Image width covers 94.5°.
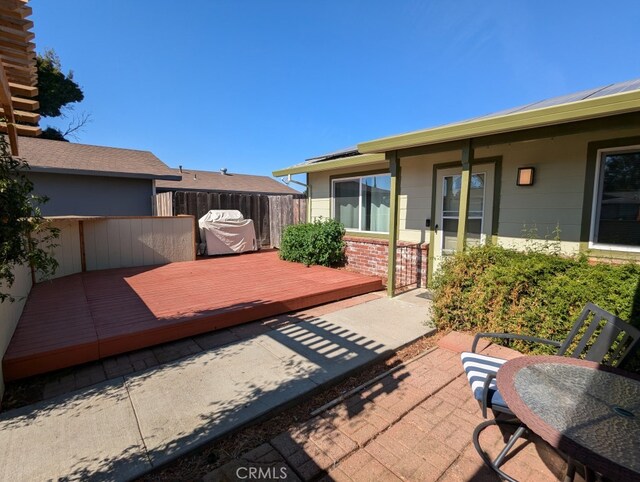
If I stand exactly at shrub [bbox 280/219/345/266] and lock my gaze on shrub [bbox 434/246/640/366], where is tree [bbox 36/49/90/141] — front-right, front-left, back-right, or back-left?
back-right

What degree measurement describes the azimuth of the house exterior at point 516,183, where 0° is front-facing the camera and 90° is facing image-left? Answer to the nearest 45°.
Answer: approximately 45°

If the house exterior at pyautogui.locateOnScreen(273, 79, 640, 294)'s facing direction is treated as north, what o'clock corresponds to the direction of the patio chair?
The patio chair is roughly at 11 o'clock from the house exterior.

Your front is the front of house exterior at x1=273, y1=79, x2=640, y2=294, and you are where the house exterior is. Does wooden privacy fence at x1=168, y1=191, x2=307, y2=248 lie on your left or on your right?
on your right

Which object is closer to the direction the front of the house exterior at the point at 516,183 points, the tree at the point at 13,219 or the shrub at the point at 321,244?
the tree

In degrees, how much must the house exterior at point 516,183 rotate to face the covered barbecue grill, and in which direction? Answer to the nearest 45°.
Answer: approximately 45° to its right

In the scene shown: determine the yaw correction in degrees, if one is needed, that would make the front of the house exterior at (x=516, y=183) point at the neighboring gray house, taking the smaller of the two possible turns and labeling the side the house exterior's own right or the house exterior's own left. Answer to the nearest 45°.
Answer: approximately 45° to the house exterior's own right

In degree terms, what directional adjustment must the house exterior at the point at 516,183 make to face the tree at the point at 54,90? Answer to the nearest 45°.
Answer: approximately 45° to its right

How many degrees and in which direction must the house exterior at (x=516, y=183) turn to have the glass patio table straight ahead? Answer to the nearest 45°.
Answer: approximately 45° to its left
